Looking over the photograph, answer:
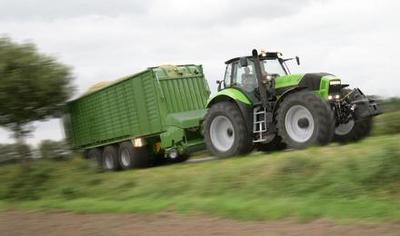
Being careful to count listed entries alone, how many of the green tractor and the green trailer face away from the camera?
0

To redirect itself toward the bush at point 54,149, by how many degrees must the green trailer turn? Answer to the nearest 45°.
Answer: approximately 180°

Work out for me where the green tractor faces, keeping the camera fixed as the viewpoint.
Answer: facing the viewer and to the right of the viewer

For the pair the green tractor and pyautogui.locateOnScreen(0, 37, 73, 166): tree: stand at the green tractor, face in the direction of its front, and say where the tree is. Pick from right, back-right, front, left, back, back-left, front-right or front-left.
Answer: back-right

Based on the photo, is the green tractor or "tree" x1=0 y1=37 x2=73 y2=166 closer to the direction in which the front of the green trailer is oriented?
the green tractor

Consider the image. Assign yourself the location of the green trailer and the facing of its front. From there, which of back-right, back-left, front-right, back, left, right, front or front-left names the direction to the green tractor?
front

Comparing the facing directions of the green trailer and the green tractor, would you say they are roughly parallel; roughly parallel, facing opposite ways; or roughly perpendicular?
roughly parallel

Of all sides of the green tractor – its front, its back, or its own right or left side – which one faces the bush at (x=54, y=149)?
back
